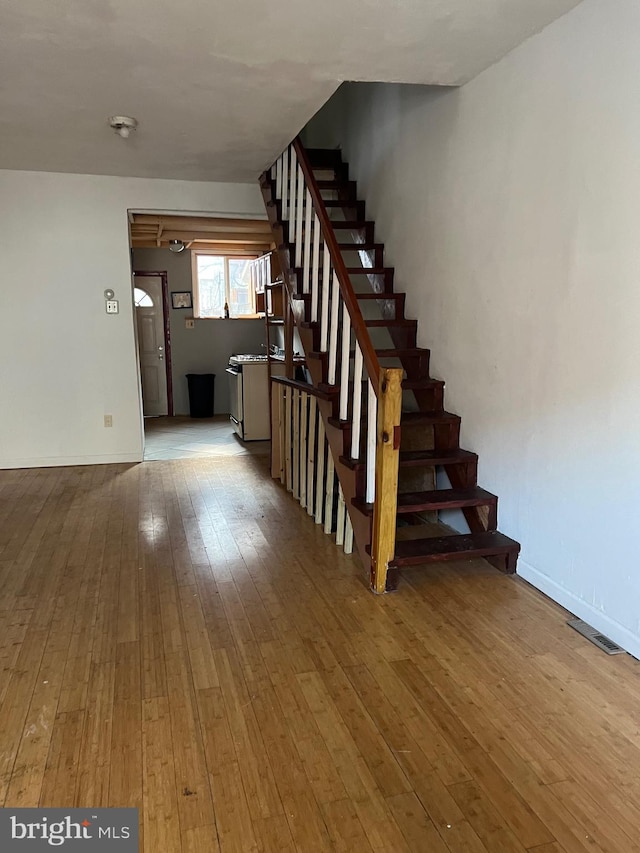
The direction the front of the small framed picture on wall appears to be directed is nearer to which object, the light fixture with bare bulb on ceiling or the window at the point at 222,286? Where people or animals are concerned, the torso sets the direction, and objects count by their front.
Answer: the light fixture with bare bulb on ceiling

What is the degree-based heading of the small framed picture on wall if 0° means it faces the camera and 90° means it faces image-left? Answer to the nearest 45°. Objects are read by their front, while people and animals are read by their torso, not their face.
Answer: approximately 0°

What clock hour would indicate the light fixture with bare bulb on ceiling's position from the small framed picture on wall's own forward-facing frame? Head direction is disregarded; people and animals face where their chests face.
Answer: The light fixture with bare bulb on ceiling is roughly at 12 o'clock from the small framed picture on wall.

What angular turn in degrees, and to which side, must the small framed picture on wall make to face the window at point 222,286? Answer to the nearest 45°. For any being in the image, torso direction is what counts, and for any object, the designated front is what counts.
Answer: approximately 90° to its left

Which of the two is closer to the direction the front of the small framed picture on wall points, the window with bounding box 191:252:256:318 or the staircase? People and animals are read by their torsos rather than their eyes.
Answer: the staircase
